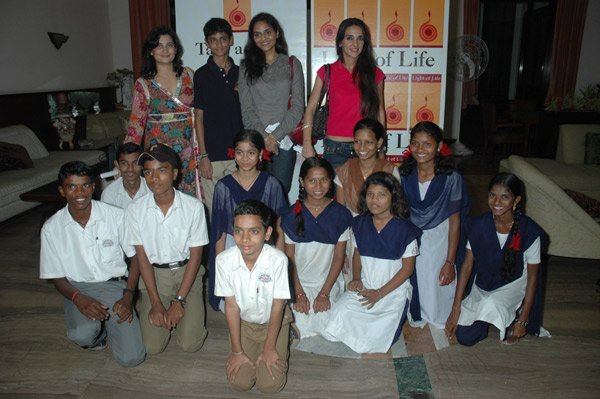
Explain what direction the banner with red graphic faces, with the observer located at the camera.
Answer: facing the viewer

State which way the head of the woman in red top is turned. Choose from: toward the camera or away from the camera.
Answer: toward the camera

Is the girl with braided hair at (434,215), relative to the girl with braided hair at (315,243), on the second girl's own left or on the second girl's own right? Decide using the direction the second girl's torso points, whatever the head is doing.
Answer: on the second girl's own left

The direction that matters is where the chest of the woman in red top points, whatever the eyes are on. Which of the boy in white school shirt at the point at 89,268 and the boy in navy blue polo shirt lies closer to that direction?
the boy in white school shirt

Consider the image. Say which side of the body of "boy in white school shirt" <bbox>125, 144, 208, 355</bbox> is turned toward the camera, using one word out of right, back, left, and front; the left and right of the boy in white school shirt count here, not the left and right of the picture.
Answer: front

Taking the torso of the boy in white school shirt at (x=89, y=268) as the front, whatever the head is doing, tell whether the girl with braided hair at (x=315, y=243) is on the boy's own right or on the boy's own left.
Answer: on the boy's own left

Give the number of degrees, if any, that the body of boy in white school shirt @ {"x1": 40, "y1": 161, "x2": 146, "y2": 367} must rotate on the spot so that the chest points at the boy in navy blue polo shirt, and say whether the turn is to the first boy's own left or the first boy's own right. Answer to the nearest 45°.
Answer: approximately 135° to the first boy's own left

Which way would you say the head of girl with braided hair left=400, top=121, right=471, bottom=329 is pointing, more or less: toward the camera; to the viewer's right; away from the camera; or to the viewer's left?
toward the camera

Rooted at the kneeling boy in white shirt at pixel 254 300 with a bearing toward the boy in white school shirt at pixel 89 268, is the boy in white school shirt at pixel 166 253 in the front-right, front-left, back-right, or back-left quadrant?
front-right

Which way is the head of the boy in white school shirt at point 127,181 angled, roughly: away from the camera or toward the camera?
toward the camera

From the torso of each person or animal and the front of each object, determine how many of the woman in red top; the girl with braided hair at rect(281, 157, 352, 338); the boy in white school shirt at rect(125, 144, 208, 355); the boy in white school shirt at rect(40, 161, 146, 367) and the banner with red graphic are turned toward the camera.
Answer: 5

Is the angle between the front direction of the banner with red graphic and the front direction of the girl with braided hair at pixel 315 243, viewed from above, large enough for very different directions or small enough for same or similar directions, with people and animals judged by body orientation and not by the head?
same or similar directions

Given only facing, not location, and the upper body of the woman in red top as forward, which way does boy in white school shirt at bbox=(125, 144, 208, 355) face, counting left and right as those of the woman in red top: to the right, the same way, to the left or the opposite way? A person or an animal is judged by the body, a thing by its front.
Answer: the same way

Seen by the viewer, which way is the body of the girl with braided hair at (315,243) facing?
toward the camera

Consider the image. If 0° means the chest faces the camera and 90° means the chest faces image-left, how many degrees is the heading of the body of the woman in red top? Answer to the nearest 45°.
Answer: approximately 0°

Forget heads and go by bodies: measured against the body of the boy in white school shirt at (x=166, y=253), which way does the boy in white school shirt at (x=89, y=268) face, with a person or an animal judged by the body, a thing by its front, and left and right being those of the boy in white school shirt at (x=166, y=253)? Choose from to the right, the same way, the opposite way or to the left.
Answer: the same way

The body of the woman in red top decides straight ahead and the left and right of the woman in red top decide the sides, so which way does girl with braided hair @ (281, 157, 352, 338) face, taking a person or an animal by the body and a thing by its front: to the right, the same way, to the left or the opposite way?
the same way
